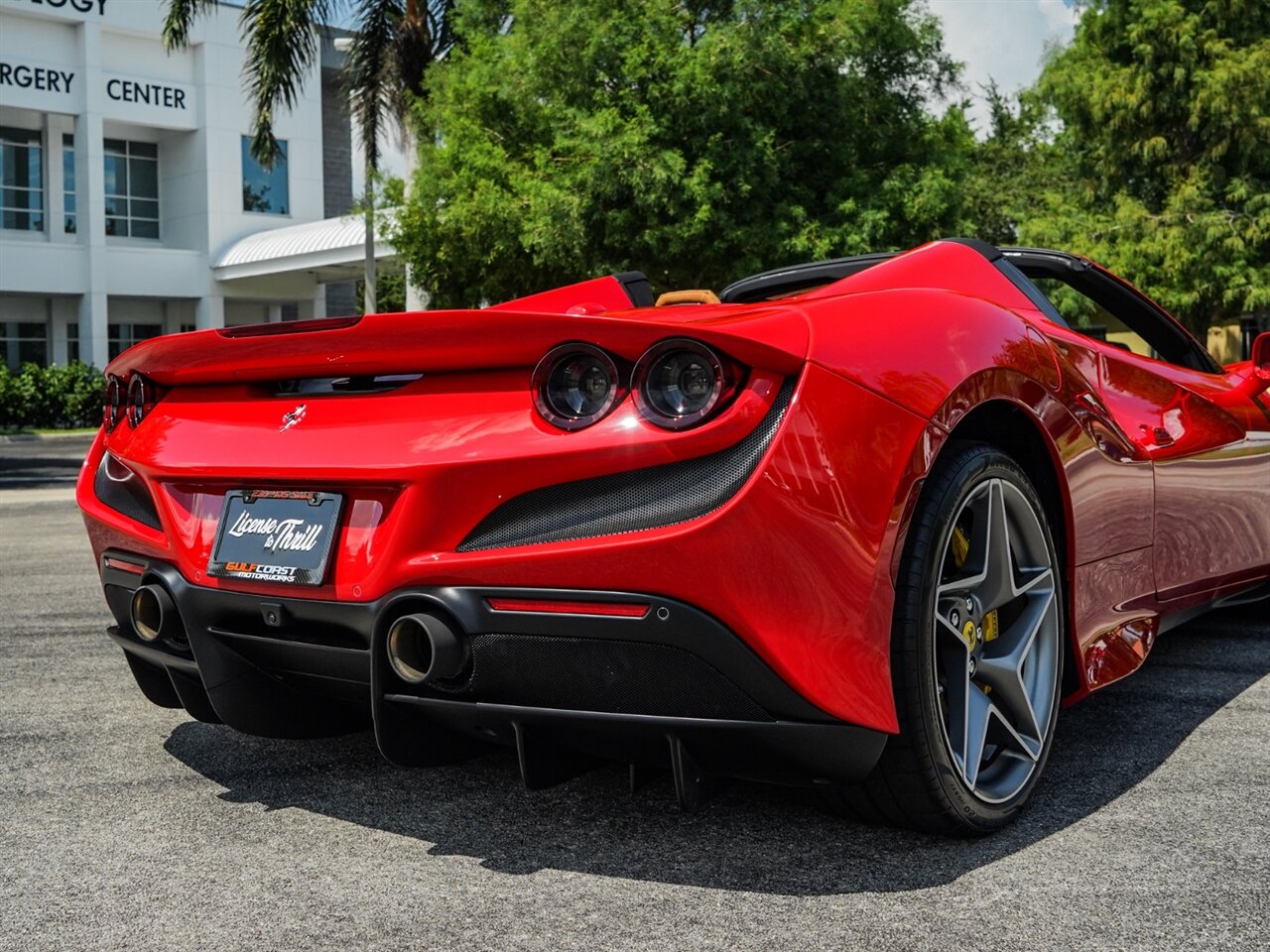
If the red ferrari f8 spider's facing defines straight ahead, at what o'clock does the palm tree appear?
The palm tree is roughly at 10 o'clock from the red ferrari f8 spider.

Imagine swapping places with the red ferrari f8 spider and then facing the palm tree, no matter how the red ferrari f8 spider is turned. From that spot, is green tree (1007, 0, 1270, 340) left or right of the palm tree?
right

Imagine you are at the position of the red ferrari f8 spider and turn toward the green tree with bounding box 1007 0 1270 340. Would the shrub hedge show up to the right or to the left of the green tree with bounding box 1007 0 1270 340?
left

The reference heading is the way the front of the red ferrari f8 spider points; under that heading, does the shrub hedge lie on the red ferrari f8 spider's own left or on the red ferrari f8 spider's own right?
on the red ferrari f8 spider's own left

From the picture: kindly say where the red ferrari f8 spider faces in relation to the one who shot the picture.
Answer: facing away from the viewer and to the right of the viewer

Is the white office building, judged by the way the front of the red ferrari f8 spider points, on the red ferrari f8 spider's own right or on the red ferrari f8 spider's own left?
on the red ferrari f8 spider's own left

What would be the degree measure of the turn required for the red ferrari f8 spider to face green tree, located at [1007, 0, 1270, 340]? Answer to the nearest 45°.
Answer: approximately 45° to its left

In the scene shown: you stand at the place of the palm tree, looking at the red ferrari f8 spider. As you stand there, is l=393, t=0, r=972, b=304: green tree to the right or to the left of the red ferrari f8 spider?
left

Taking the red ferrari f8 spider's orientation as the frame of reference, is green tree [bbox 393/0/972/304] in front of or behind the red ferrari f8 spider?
in front

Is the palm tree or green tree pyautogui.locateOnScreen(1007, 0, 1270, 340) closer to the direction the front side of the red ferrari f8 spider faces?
the green tree
